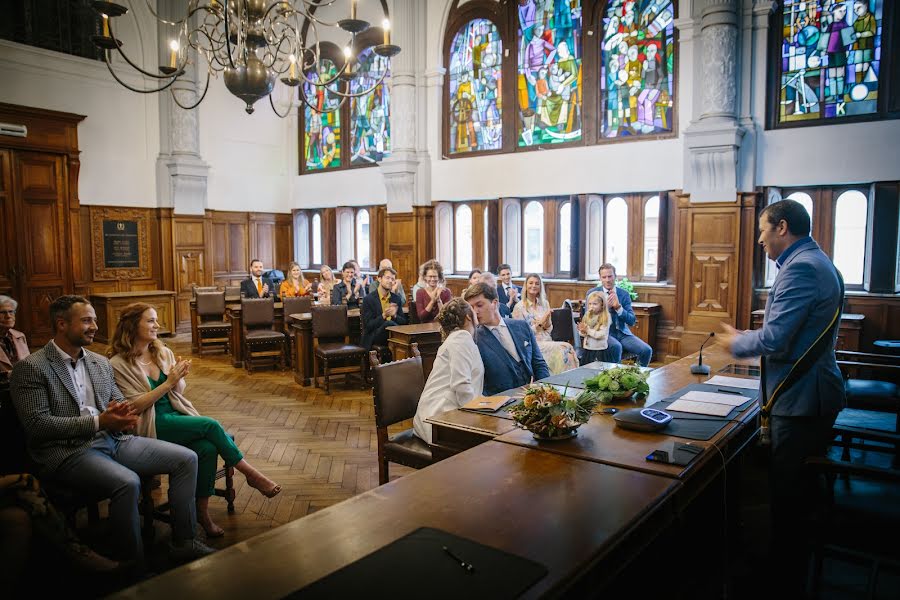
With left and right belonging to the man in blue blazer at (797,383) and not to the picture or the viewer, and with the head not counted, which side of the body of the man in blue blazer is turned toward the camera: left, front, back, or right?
left

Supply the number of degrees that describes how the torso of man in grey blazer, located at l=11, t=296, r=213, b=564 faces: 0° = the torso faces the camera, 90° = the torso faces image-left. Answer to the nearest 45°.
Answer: approximately 315°

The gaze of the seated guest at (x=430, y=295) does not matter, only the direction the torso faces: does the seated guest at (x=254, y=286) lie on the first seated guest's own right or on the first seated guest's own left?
on the first seated guest's own right

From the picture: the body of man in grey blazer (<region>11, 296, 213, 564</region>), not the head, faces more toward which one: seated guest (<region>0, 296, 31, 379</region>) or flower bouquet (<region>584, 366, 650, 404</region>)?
the flower bouquet

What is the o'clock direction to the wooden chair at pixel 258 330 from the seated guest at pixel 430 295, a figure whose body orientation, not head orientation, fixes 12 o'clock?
The wooden chair is roughly at 4 o'clock from the seated guest.
